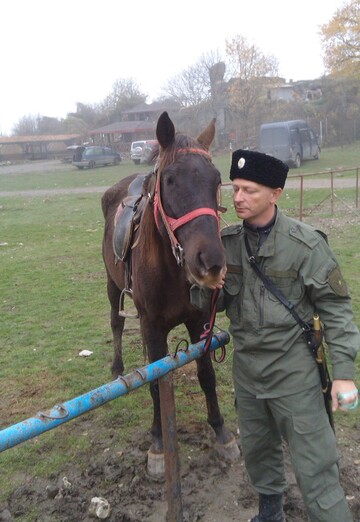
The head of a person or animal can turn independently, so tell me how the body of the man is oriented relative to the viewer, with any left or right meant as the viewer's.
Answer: facing the viewer and to the left of the viewer

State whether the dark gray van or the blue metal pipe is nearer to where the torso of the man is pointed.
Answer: the blue metal pipe

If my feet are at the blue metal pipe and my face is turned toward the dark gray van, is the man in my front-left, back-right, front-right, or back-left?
front-right

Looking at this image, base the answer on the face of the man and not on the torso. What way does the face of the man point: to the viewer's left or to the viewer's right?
to the viewer's left

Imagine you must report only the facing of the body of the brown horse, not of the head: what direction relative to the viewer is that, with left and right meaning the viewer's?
facing the viewer and to the right of the viewer

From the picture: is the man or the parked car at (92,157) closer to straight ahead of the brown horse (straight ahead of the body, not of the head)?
the man

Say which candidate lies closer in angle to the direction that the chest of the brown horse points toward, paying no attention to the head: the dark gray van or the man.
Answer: the man

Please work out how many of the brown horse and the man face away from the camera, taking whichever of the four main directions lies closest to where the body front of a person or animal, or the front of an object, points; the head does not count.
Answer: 0

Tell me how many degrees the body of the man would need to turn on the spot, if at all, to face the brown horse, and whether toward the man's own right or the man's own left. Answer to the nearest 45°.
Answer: approximately 90° to the man's own right

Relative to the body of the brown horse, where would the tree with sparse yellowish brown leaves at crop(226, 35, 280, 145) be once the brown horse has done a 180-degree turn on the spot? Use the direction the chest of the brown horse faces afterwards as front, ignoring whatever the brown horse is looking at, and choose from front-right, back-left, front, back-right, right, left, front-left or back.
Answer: front-right

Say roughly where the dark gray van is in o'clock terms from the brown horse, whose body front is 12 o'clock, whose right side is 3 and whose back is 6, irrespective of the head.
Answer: The dark gray van is roughly at 8 o'clock from the brown horse.

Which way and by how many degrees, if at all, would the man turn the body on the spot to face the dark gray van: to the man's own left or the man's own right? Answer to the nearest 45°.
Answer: approximately 135° to the man's own right
